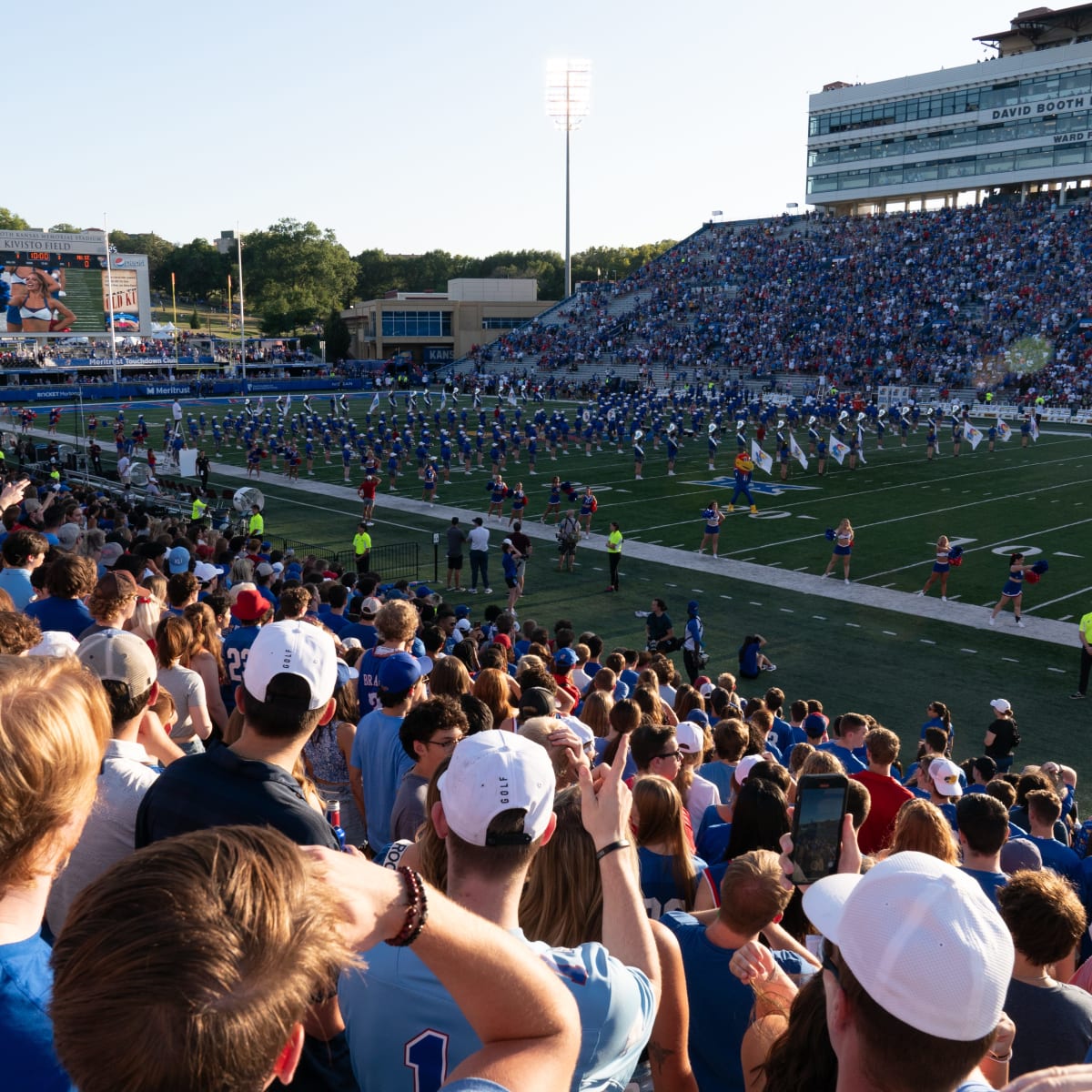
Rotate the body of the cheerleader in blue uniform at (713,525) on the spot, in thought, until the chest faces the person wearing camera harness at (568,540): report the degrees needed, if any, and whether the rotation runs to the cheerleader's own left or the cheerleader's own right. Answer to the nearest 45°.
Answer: approximately 45° to the cheerleader's own right

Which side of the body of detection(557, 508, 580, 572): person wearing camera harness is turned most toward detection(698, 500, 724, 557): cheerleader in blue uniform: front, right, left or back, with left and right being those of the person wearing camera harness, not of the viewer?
right

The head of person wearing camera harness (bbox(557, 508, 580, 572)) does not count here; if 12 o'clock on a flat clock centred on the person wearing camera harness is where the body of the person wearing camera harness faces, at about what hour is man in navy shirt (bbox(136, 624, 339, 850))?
The man in navy shirt is roughly at 6 o'clock from the person wearing camera harness.

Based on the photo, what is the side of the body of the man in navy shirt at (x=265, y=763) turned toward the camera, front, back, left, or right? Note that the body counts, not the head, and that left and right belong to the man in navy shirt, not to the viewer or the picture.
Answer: back

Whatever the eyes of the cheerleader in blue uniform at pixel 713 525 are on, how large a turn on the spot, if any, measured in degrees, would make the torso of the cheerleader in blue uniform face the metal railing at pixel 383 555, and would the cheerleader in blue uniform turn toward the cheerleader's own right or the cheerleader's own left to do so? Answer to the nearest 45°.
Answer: approximately 45° to the cheerleader's own right

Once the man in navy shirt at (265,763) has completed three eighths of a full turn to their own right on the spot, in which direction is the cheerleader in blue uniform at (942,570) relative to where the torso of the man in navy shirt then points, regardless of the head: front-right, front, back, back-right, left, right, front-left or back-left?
left

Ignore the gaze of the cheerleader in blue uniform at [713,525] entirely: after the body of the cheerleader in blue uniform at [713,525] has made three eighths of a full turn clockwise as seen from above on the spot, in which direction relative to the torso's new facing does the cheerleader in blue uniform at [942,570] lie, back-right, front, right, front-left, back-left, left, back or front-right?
back-right

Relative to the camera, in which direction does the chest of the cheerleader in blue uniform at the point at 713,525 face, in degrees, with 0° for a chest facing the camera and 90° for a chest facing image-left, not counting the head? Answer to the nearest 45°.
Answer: approximately 45°

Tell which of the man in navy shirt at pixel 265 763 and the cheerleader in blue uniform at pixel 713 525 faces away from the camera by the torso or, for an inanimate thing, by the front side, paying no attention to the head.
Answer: the man in navy shirt

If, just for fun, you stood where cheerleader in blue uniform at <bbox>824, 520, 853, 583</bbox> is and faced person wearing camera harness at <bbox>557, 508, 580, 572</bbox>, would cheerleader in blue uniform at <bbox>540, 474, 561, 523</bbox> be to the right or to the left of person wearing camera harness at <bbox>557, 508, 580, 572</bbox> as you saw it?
right

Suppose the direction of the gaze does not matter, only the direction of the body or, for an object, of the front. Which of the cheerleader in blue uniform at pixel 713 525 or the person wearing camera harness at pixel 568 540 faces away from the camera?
the person wearing camera harness

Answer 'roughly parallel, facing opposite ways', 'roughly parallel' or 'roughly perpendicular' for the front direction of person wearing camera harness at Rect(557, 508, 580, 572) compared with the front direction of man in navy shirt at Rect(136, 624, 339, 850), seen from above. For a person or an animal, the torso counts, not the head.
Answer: roughly parallel

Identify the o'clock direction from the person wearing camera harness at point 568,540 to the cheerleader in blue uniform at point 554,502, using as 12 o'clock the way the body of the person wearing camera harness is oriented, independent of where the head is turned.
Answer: The cheerleader in blue uniform is roughly at 12 o'clock from the person wearing camera harness.

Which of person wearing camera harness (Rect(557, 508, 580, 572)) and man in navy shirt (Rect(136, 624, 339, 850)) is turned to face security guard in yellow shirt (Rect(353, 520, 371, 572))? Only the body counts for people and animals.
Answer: the man in navy shirt

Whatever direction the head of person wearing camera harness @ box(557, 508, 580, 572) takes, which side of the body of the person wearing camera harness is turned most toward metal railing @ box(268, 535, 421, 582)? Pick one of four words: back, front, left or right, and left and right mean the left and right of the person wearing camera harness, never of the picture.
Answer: left

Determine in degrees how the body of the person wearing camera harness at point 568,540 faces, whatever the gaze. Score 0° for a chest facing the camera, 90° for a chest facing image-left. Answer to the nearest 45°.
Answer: approximately 180°
